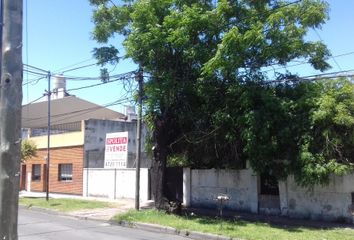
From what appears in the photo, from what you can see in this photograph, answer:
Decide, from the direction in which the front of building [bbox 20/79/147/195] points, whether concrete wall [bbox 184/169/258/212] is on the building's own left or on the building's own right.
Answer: on the building's own left

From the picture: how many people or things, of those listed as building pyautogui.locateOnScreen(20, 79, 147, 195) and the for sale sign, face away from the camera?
0

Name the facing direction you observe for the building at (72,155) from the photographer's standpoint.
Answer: facing the viewer and to the left of the viewer

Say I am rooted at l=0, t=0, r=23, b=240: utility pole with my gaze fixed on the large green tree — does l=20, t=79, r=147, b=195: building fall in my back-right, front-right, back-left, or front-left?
front-left

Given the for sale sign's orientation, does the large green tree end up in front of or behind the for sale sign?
in front

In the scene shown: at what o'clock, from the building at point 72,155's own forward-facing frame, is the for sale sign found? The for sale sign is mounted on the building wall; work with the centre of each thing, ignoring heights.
The for sale sign is roughly at 10 o'clock from the building.

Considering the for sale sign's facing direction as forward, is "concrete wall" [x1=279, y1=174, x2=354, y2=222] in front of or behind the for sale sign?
in front

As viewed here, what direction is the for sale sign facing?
toward the camera

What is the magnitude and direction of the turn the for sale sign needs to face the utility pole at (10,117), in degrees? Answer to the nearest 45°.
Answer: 0° — it already faces it

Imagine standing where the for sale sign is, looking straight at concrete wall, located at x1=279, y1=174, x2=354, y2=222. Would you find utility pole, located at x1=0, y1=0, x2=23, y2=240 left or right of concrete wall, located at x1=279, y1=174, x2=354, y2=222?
right
